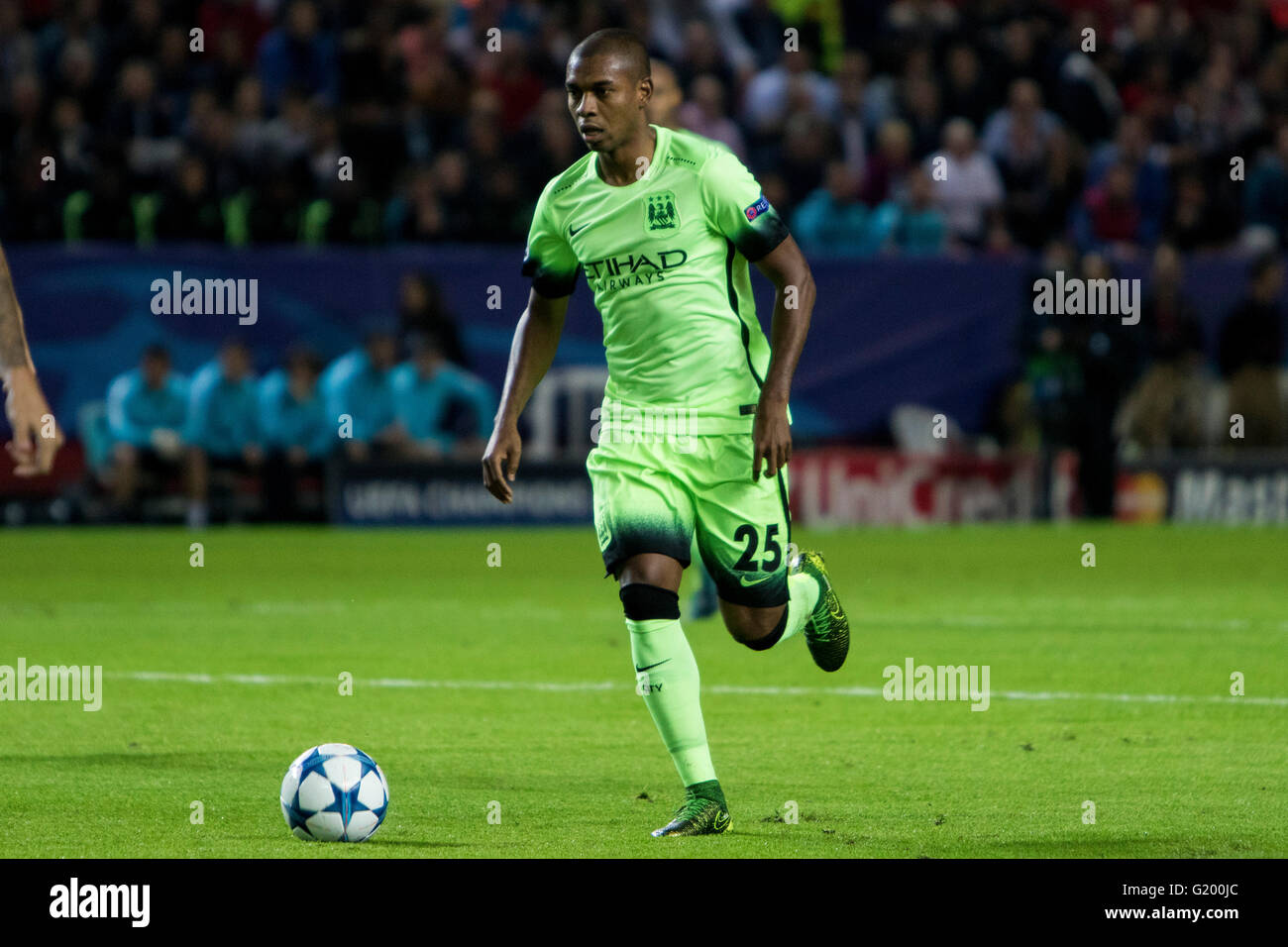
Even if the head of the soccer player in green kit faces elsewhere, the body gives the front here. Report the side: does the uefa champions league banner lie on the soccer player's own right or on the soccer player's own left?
on the soccer player's own right

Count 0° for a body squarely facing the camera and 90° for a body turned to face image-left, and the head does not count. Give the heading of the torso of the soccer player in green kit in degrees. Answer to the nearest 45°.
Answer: approximately 45°

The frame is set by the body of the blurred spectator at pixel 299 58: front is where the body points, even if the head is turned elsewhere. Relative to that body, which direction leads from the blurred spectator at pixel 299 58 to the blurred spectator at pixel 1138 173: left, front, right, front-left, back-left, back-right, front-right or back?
left

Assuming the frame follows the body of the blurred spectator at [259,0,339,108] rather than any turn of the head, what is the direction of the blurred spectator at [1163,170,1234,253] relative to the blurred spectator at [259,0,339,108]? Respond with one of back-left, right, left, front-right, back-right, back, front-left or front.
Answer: left
